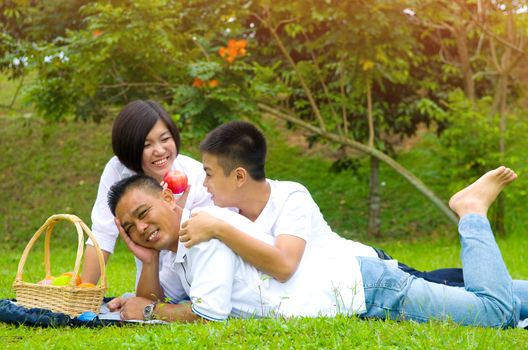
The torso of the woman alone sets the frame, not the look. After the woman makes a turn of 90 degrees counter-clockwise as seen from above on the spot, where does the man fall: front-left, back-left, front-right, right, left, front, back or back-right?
right

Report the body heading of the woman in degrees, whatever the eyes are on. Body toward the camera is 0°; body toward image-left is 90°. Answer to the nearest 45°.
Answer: approximately 315°
